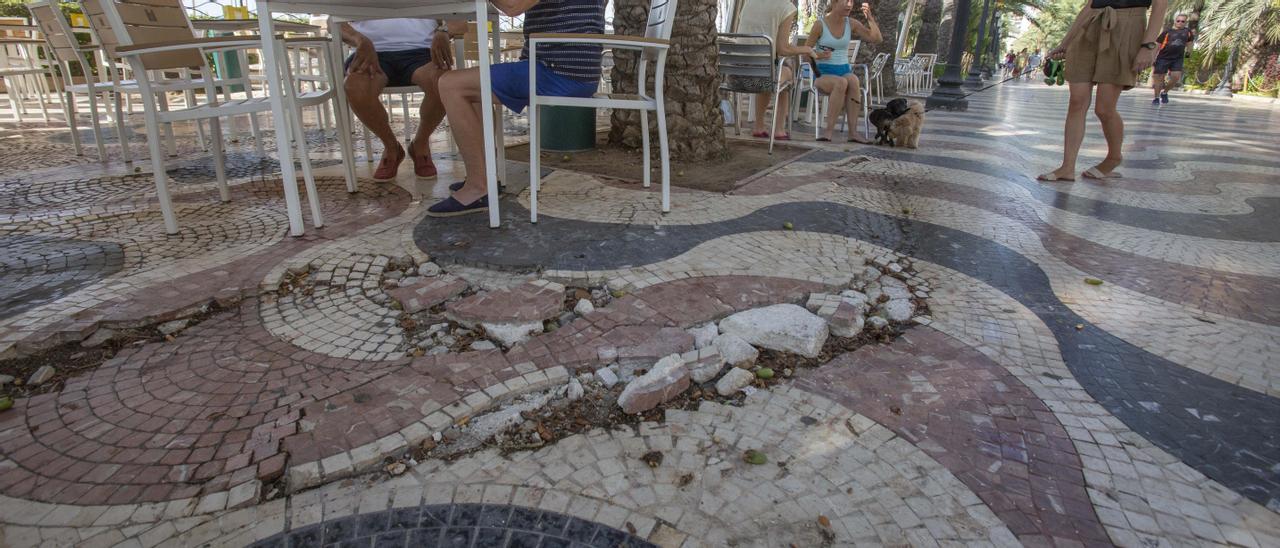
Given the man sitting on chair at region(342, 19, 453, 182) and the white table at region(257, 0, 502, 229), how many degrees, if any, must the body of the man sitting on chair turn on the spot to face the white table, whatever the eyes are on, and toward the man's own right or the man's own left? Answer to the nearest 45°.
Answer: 0° — they already face it

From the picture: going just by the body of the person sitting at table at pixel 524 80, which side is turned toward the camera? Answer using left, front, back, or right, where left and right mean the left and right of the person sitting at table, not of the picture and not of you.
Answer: left

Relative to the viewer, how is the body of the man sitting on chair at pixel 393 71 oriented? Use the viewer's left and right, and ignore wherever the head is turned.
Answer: facing the viewer

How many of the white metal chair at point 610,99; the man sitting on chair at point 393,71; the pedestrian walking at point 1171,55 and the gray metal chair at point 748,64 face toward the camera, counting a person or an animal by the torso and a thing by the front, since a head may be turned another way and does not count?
2

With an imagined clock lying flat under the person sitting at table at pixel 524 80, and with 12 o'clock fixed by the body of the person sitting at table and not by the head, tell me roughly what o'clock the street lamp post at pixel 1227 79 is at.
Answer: The street lamp post is roughly at 5 o'clock from the person sitting at table.

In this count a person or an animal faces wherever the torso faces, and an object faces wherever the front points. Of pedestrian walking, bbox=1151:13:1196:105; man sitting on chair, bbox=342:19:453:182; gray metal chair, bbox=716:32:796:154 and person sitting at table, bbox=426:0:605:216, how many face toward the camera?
2

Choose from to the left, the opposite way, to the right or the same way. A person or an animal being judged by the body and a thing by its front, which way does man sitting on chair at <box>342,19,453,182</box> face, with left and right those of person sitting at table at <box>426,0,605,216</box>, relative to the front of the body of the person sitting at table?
to the left

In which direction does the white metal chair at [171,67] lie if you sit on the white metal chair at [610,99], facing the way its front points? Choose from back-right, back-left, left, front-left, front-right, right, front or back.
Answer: front

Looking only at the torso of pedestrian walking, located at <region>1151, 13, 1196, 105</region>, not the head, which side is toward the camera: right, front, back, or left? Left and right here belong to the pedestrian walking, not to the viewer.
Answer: front

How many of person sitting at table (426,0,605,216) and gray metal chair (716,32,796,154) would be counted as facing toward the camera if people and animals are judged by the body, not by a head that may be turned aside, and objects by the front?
0

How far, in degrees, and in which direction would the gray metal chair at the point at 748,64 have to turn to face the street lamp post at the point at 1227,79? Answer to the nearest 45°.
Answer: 0° — it already faces it

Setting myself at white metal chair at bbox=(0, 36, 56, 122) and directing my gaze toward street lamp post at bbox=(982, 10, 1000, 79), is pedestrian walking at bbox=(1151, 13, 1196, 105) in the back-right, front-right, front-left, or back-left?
front-right

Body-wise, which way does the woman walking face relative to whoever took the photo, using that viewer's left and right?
facing the viewer and to the left of the viewer

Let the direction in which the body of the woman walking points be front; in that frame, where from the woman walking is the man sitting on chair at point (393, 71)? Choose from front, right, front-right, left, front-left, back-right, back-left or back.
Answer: front

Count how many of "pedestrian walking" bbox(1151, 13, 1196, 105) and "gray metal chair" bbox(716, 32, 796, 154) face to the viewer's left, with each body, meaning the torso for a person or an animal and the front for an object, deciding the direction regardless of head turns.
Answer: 0

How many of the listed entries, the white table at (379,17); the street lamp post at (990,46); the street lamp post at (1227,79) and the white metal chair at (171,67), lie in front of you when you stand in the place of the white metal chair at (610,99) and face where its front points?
2

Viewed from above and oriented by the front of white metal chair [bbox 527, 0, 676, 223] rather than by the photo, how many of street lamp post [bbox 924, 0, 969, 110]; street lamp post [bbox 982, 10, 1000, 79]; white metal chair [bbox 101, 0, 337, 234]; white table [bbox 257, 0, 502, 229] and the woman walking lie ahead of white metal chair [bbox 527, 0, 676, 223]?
2

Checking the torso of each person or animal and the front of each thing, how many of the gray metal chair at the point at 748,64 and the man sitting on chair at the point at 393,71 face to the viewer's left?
0

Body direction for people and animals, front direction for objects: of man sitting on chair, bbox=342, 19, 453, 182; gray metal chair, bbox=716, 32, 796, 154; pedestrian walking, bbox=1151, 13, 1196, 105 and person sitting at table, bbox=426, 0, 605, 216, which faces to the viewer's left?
the person sitting at table

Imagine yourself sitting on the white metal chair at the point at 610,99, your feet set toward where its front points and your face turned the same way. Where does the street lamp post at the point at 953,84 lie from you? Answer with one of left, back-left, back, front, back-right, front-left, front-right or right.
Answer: back-right
